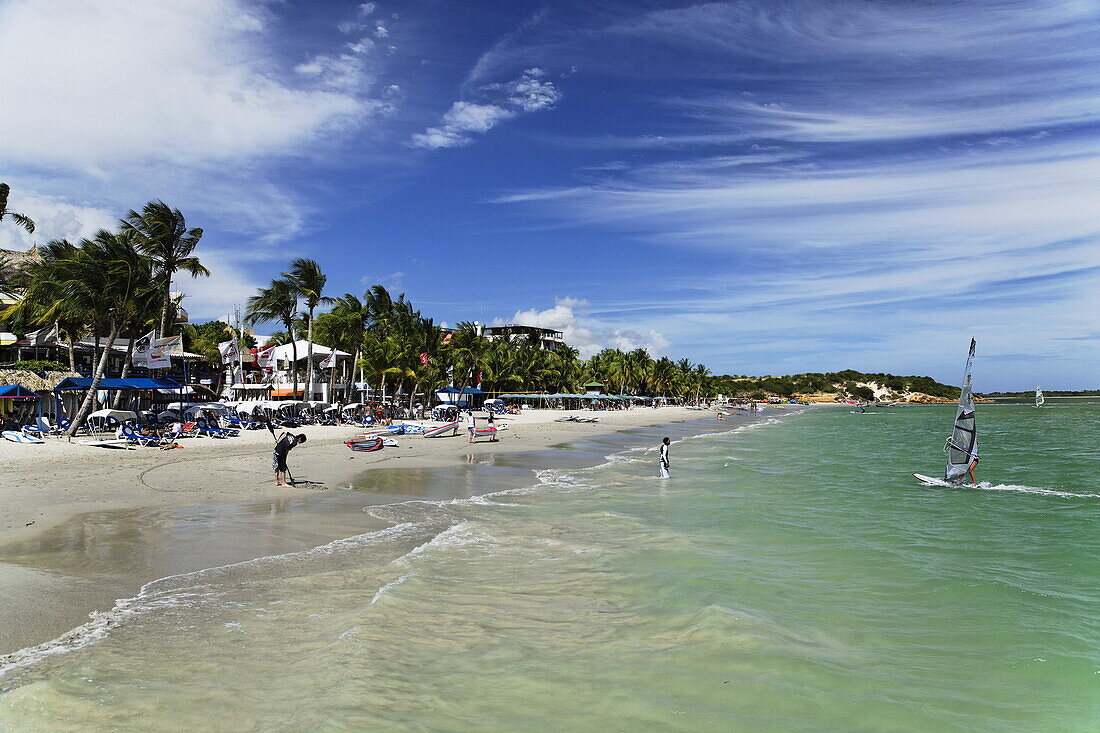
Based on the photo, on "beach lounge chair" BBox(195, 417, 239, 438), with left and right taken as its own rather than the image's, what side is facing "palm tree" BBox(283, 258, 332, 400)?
left

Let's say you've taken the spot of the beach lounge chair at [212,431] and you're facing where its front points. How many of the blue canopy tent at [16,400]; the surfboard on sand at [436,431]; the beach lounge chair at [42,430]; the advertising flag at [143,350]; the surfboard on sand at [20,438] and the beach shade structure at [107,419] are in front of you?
1

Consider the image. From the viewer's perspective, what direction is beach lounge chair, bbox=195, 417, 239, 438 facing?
to the viewer's right

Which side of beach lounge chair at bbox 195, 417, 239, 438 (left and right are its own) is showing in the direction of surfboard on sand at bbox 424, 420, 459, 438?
front

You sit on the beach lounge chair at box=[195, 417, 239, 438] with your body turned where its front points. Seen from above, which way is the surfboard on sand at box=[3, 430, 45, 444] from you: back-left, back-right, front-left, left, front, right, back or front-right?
back-right

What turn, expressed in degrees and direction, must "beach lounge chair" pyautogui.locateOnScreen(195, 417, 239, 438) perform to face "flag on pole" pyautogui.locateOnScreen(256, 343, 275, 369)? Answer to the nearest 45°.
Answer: approximately 90° to its left

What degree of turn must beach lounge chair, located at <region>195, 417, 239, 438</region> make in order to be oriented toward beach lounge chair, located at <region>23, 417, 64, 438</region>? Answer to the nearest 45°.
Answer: approximately 180°

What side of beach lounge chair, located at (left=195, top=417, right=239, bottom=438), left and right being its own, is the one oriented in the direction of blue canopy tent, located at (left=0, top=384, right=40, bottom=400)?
back

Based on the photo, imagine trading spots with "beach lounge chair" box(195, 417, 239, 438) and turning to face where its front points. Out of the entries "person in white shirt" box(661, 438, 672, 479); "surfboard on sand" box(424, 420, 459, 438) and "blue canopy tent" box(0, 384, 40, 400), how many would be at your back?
1

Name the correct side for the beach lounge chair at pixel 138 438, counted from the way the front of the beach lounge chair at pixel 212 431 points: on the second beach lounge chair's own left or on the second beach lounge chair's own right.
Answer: on the second beach lounge chair's own right
